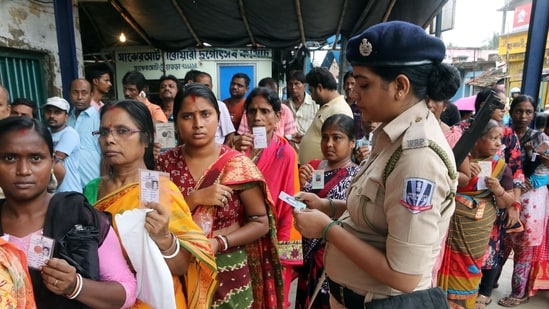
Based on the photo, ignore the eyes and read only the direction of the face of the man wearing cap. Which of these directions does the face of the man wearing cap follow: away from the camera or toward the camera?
toward the camera

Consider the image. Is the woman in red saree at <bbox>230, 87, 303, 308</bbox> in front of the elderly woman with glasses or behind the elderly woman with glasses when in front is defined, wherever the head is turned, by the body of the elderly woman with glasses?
behind

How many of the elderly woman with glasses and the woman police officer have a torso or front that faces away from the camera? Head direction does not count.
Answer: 0

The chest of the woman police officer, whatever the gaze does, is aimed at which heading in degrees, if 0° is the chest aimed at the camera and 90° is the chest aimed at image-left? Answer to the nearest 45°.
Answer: approximately 90°

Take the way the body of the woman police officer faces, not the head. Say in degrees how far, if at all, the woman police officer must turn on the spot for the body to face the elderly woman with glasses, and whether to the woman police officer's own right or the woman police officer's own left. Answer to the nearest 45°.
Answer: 0° — they already face them

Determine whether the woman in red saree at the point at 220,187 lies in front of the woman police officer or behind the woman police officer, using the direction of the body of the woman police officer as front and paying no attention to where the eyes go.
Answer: in front

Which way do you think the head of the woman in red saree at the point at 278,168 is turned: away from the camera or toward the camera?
toward the camera

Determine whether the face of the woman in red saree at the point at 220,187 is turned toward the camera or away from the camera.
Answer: toward the camera

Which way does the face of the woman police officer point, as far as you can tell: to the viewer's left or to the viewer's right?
to the viewer's left

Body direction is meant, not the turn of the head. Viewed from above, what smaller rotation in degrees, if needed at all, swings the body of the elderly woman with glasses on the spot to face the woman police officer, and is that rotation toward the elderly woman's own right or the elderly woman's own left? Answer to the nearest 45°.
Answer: approximately 90° to the elderly woman's own left

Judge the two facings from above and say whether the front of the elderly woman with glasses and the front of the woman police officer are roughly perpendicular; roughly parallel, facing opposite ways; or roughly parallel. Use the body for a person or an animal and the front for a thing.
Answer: roughly perpendicular
